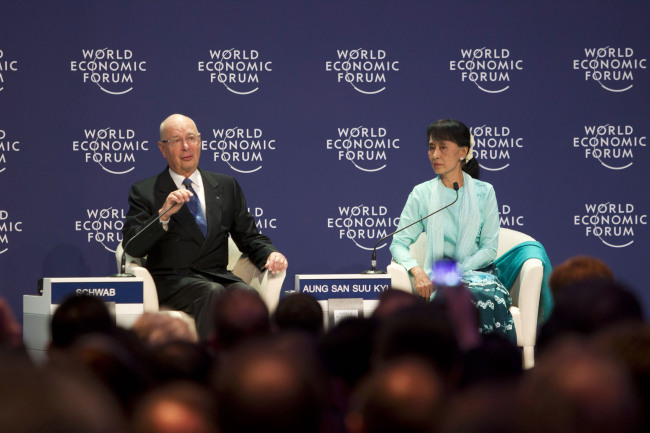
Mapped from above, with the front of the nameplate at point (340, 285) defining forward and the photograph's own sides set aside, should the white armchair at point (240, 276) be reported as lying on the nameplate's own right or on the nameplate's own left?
on the nameplate's own right

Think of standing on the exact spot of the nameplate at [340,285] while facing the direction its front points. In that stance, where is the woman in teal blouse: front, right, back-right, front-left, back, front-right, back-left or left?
back-left

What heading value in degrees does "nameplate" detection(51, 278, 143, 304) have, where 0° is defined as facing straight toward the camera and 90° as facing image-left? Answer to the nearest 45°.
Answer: approximately 0°

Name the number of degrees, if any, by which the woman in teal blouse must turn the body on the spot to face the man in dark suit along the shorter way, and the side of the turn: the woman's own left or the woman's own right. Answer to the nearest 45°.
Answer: approximately 90° to the woman's own right

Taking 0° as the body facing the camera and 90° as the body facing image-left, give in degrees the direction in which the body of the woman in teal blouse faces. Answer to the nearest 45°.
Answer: approximately 0°
